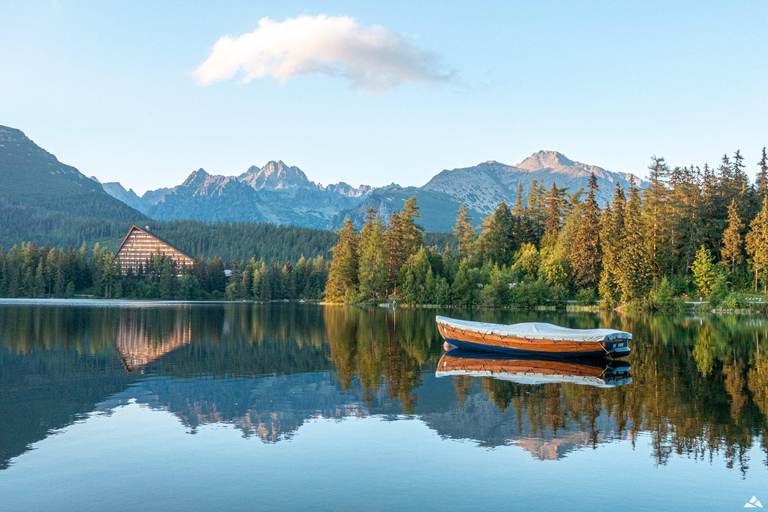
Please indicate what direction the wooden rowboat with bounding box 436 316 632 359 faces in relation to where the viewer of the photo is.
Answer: facing away from the viewer and to the left of the viewer
